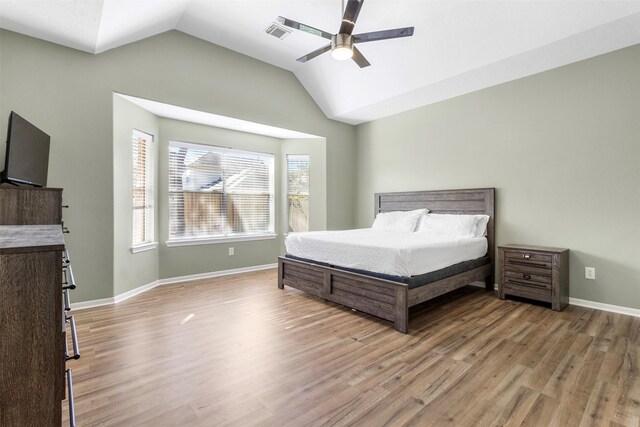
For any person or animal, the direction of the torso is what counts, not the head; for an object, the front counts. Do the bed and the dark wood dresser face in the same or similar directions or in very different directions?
very different directions

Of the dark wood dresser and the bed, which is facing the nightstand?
the dark wood dresser

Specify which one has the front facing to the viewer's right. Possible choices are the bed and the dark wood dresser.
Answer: the dark wood dresser

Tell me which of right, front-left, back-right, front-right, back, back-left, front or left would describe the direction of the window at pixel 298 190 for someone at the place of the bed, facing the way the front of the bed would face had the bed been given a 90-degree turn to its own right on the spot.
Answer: front

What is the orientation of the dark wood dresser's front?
to the viewer's right

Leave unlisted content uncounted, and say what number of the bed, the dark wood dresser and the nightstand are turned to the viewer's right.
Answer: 1

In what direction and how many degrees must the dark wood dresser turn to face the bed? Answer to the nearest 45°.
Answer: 0° — it already faces it

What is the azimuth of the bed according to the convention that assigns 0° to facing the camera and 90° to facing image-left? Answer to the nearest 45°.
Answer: approximately 45°

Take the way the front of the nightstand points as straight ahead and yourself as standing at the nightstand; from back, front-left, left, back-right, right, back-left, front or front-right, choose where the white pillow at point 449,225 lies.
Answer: front-right

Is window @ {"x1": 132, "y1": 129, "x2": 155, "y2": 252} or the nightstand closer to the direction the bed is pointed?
the window

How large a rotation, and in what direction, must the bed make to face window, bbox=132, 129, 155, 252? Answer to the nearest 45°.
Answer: approximately 45° to its right

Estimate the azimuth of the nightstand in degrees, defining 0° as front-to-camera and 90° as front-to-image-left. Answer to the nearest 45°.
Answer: approximately 45°

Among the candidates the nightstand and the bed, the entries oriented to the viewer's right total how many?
0

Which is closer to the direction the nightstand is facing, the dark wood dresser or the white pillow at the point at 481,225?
the dark wood dresser
